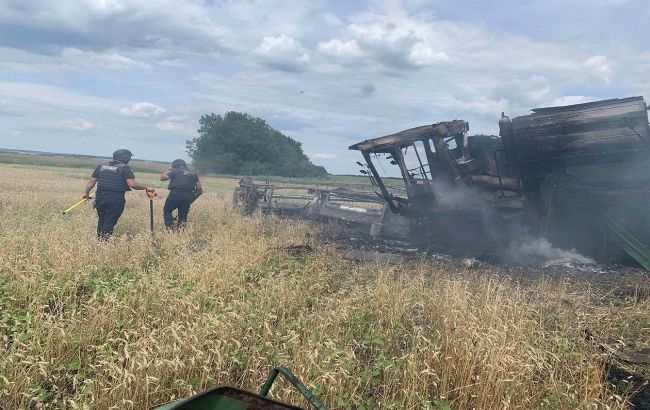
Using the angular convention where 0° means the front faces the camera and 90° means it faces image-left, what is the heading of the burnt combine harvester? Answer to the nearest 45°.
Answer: approximately 135°

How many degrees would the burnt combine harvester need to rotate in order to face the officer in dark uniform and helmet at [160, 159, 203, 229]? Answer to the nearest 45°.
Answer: approximately 45° to its left

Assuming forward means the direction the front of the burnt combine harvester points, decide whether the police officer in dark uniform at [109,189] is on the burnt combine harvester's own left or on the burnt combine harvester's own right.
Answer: on the burnt combine harvester's own left
